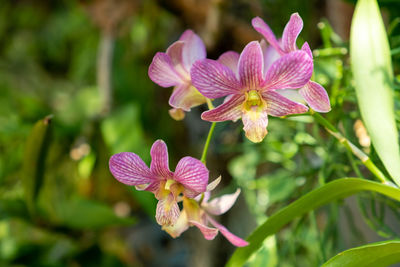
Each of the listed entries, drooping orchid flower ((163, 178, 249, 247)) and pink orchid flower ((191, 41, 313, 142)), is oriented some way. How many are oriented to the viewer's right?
1

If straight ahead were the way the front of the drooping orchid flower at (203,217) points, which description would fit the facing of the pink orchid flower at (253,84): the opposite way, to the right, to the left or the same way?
to the right

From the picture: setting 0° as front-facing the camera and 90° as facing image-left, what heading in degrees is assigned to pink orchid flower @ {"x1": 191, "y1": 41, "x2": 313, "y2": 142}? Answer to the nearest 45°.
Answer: approximately 0°
